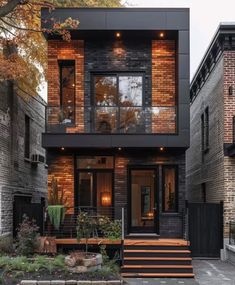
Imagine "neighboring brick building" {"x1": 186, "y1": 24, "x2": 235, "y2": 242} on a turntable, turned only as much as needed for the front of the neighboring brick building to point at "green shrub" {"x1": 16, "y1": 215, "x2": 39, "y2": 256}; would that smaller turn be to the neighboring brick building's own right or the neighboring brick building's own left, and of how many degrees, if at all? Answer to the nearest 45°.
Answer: approximately 45° to the neighboring brick building's own right

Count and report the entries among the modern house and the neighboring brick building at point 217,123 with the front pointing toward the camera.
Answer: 2

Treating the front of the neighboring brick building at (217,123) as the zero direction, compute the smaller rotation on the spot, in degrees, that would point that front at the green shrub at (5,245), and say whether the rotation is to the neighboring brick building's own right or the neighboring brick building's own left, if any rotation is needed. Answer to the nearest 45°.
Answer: approximately 45° to the neighboring brick building's own right

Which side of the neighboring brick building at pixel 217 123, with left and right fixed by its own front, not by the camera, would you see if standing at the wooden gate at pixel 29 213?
right

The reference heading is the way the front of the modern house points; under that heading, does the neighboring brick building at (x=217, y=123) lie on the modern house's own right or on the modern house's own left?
on the modern house's own left

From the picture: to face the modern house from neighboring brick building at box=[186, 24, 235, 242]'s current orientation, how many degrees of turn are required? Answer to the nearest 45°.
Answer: approximately 45° to its right

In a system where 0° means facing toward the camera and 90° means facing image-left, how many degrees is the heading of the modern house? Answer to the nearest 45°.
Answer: approximately 0°
